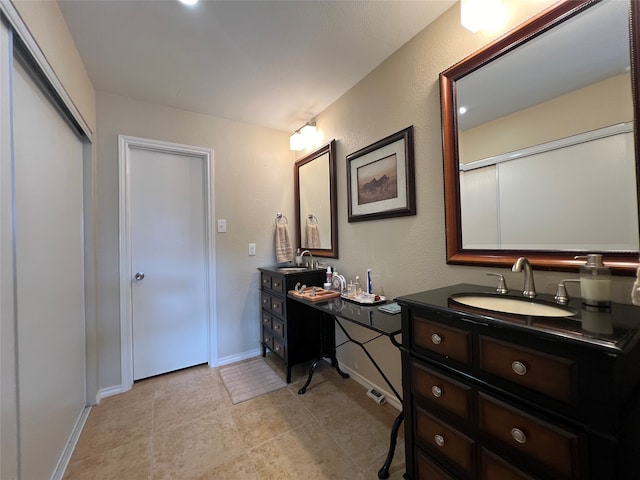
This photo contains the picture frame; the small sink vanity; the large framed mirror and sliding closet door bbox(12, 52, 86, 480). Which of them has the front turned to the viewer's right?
the sliding closet door

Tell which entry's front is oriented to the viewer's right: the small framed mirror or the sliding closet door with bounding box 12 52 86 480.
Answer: the sliding closet door

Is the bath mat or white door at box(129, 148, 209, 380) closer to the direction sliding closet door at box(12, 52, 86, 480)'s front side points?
the bath mat

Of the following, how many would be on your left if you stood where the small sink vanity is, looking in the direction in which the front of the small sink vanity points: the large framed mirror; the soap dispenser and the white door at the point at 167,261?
2

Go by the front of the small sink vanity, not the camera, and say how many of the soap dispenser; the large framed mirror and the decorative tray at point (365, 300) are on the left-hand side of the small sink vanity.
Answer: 3

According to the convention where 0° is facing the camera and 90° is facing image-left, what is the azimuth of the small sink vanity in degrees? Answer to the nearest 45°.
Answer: approximately 45°

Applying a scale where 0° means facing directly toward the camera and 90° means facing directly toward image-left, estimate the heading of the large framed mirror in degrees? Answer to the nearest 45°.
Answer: approximately 45°

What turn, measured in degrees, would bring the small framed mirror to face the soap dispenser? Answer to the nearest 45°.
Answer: approximately 90° to its left

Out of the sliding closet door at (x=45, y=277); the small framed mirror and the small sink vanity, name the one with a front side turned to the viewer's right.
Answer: the sliding closet door

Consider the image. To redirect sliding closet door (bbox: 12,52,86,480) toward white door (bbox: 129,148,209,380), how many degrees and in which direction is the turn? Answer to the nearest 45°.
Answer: approximately 45° to its left

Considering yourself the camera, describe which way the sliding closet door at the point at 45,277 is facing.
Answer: facing to the right of the viewer

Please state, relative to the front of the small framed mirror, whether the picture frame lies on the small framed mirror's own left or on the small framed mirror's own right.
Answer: on the small framed mirror's own left

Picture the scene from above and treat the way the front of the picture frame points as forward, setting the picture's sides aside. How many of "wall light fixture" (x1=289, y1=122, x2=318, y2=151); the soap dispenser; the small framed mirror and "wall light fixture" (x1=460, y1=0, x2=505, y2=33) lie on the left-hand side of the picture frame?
2
